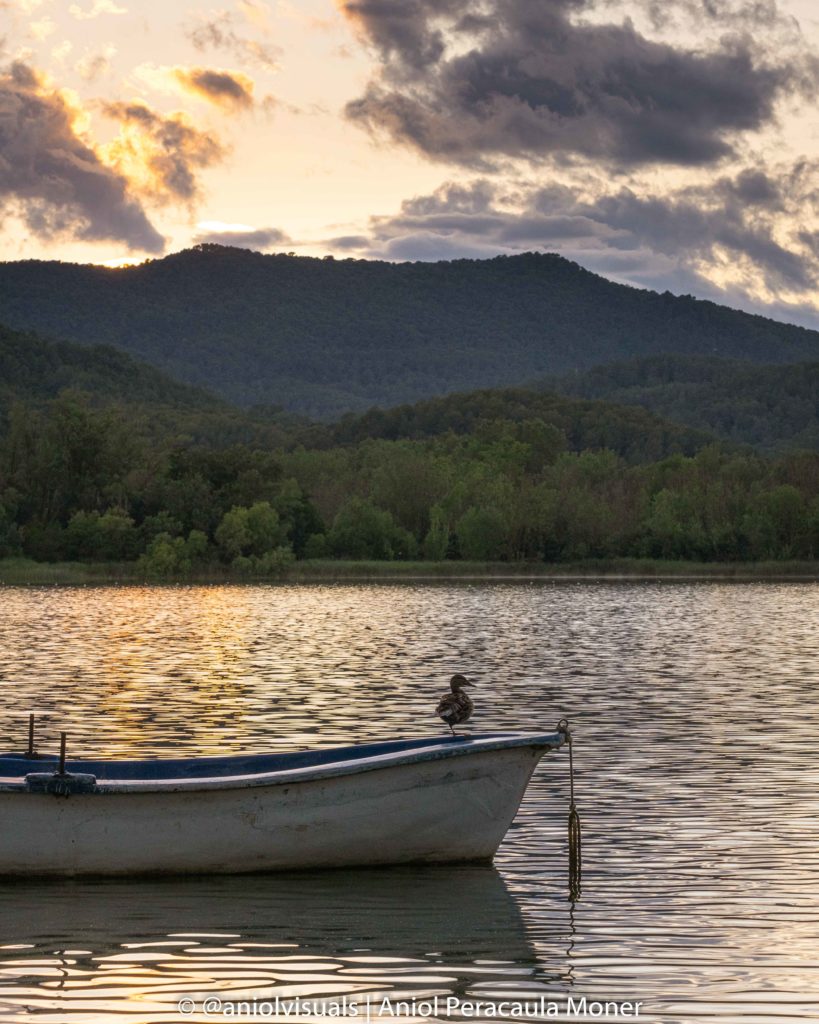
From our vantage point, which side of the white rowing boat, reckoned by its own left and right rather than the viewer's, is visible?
right

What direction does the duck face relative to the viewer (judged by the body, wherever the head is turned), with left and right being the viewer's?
facing to the right of the viewer
